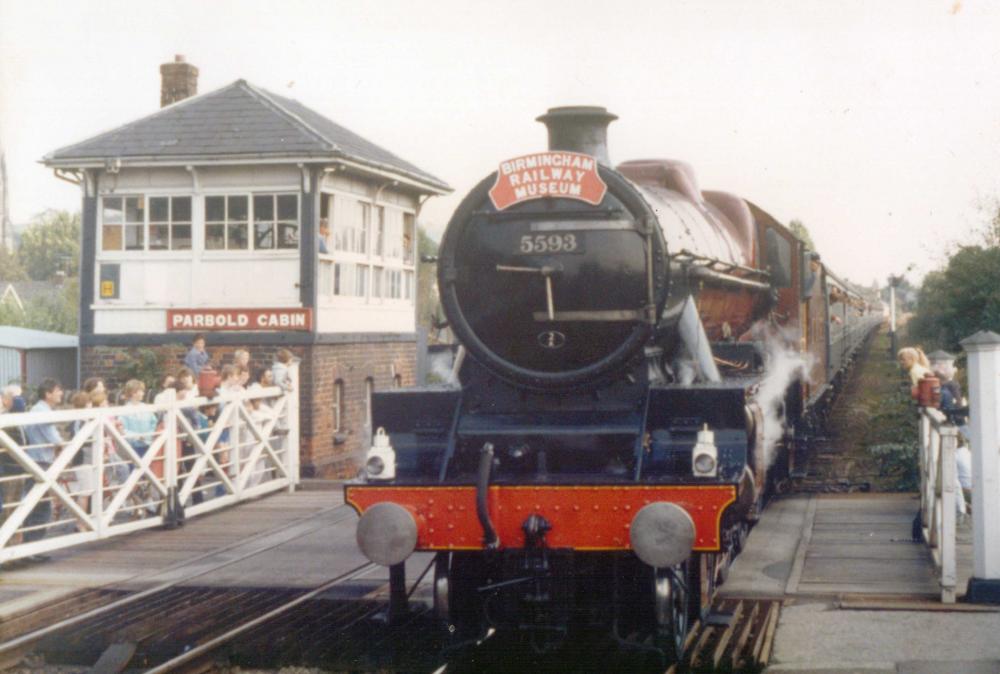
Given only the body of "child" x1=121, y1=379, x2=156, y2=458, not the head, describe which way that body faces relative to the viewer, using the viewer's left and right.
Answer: facing the viewer and to the right of the viewer

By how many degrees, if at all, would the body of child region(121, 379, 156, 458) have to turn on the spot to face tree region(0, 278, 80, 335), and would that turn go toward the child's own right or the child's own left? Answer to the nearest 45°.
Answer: approximately 135° to the child's own left

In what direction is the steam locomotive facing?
toward the camera

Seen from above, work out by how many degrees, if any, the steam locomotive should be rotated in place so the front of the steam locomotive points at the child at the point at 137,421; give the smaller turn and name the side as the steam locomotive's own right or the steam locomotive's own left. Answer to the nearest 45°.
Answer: approximately 135° to the steam locomotive's own right

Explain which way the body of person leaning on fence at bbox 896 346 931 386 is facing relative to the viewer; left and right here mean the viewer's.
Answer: facing the viewer and to the left of the viewer

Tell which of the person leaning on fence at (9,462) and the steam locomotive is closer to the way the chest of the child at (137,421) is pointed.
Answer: the steam locomotive

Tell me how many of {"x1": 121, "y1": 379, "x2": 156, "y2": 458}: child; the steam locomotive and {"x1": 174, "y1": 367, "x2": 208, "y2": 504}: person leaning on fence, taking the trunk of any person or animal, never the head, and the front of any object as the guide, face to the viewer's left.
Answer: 0

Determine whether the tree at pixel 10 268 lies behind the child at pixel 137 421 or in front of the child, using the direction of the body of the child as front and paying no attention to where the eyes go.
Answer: behind

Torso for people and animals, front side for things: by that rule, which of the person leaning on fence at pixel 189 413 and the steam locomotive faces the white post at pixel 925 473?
the person leaning on fence

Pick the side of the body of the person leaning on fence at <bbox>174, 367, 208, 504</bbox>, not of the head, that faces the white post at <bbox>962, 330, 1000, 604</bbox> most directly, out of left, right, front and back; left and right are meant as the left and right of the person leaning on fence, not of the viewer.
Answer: front

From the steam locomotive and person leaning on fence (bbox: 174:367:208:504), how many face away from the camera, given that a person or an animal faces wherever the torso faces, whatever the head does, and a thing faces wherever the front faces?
0

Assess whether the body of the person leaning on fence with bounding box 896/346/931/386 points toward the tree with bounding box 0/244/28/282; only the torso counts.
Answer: no

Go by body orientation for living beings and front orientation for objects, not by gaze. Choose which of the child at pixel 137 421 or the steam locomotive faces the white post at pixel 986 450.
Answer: the child

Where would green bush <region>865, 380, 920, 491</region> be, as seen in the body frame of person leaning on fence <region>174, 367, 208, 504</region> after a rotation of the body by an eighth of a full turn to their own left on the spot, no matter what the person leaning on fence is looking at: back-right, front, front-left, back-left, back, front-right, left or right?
front
